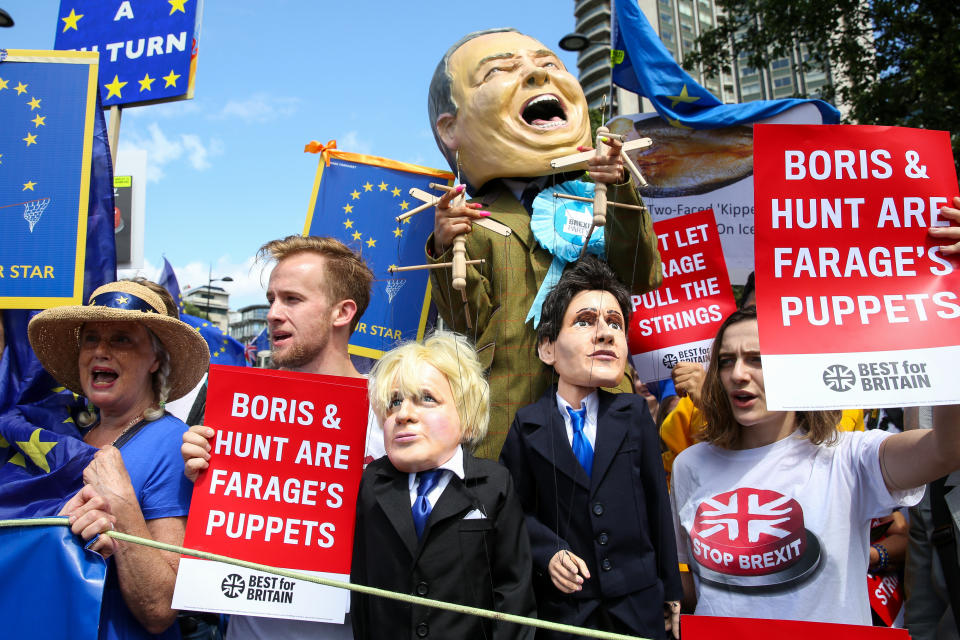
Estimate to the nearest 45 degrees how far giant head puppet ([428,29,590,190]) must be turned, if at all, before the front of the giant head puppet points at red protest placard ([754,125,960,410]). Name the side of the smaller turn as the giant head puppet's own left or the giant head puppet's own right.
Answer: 0° — it already faces it

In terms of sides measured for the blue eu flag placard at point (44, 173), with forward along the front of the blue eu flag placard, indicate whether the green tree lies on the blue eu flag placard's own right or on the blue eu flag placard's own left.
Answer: on the blue eu flag placard's own left

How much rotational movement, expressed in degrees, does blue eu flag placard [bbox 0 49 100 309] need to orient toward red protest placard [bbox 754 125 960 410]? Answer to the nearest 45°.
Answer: approximately 45° to its left

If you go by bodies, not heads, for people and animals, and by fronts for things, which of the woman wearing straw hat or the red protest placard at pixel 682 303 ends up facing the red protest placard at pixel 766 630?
the red protest placard at pixel 682 303

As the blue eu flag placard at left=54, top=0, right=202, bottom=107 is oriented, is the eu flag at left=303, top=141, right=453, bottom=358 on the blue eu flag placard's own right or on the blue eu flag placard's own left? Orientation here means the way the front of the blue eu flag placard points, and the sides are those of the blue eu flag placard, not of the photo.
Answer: on the blue eu flag placard's own left

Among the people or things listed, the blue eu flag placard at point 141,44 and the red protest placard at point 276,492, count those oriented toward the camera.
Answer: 2
